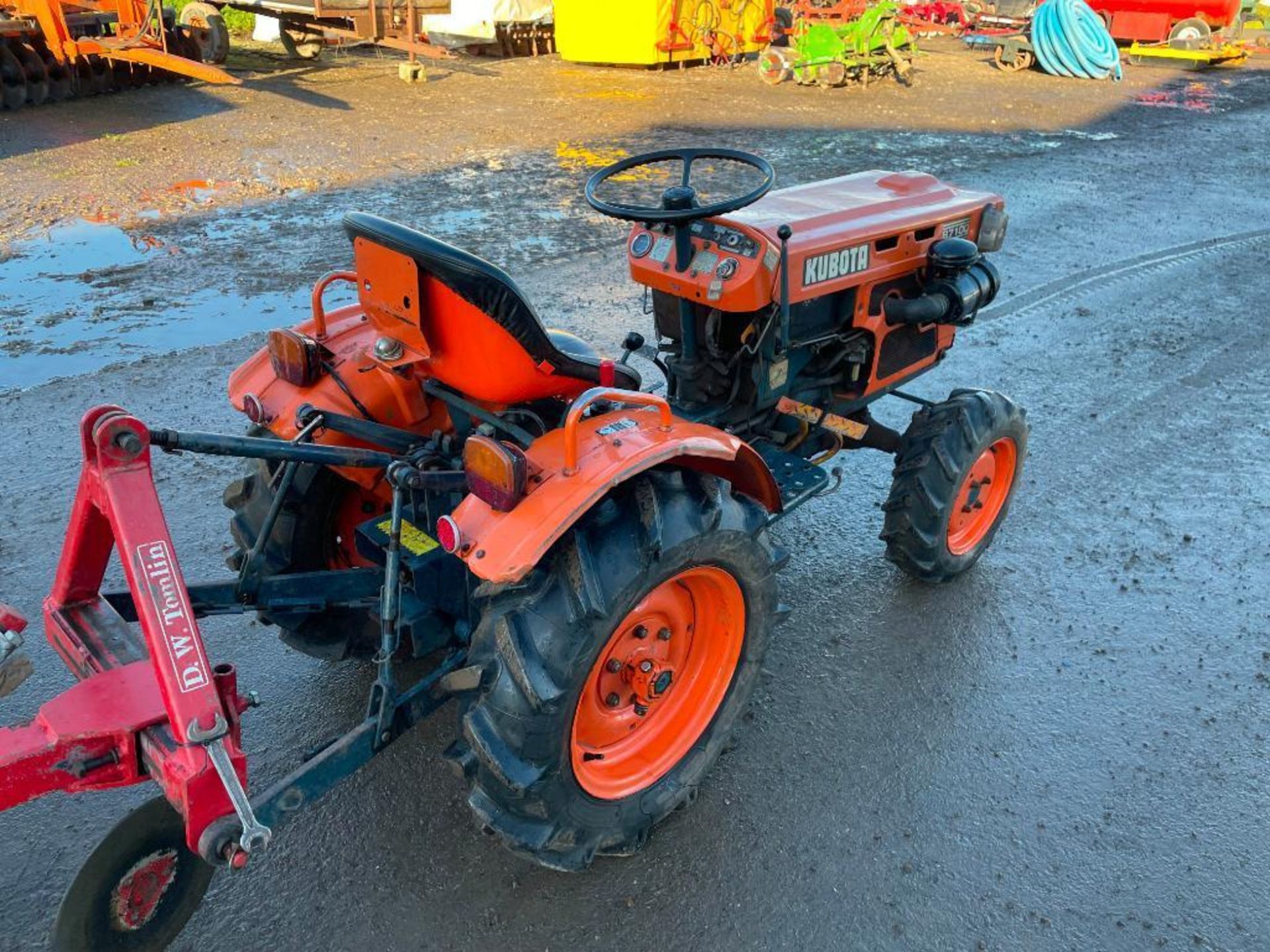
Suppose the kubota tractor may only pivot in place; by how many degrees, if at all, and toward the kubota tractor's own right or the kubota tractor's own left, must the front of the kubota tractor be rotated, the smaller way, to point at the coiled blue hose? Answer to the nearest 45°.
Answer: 0° — it already faces it

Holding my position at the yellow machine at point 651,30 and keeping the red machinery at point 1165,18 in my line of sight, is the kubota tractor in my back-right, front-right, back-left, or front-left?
back-right

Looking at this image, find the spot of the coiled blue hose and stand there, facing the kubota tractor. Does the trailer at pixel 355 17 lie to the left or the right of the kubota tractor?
right

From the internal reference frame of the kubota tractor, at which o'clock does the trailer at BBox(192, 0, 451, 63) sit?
The trailer is roughly at 10 o'clock from the kubota tractor.

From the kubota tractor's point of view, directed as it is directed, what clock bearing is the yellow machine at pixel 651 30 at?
The yellow machine is roughly at 11 o'clock from the kubota tractor.

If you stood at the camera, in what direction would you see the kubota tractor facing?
facing away from the viewer and to the right of the viewer

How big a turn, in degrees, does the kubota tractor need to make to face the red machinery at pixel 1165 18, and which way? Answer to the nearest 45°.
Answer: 0° — it already faces it
